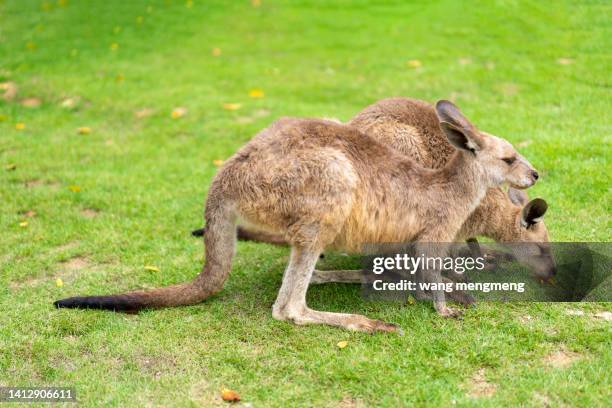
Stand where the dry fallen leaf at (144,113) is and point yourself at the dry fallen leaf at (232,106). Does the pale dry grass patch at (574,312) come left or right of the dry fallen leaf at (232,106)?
right

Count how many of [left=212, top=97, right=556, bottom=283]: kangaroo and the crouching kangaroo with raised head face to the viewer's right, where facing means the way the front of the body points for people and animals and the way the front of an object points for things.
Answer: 2

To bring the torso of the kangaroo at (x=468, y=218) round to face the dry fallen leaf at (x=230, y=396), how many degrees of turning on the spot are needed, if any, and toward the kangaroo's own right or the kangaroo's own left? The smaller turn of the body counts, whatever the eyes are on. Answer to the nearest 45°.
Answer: approximately 135° to the kangaroo's own right

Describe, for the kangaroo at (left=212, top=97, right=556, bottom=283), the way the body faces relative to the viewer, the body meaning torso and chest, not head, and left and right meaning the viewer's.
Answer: facing to the right of the viewer

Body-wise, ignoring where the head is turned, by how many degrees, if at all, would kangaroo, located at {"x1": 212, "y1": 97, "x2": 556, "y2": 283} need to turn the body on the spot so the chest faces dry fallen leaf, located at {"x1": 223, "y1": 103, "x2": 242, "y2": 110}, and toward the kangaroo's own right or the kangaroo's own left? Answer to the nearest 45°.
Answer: approximately 135° to the kangaroo's own left

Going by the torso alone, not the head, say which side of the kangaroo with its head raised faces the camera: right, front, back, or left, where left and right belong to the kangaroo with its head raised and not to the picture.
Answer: right
